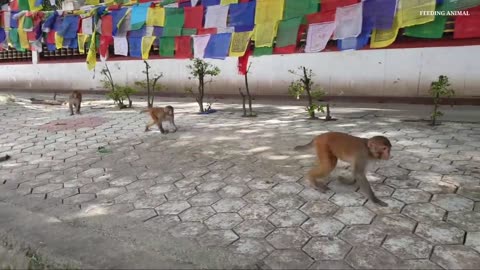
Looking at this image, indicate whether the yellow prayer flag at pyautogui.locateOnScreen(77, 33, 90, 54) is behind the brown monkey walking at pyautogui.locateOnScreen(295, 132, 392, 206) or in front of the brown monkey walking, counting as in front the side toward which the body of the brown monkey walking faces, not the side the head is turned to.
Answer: behind

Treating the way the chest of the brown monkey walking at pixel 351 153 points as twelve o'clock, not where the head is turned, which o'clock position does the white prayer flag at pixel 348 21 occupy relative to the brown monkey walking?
The white prayer flag is roughly at 9 o'clock from the brown monkey walking.

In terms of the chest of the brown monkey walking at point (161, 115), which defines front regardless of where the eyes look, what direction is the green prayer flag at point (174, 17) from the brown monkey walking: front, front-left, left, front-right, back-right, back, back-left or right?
left

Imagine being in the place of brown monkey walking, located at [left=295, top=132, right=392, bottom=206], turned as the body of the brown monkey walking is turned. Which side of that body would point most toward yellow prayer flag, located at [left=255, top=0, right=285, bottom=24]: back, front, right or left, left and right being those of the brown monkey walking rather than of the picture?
left

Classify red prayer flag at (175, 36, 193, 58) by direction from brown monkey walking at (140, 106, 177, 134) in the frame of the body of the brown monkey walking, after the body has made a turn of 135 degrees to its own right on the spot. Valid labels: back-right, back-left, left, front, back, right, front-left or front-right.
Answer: back-right

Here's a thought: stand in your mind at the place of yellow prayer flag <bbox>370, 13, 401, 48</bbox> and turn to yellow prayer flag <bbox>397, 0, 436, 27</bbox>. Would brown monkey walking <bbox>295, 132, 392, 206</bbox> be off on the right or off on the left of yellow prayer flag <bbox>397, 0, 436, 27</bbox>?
right

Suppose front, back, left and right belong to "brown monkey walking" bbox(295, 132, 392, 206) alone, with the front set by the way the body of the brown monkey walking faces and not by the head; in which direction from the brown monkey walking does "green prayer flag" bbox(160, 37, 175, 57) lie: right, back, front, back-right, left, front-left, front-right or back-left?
back-left

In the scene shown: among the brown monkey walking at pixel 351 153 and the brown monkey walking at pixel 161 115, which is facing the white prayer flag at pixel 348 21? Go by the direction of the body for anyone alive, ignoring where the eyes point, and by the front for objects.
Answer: the brown monkey walking at pixel 161 115

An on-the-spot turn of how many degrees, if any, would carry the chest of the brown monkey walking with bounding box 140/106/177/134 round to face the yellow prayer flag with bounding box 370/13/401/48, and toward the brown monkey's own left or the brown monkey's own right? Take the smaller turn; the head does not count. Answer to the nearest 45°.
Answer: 0° — it already faces it

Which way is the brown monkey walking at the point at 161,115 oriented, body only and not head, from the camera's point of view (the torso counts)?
to the viewer's right

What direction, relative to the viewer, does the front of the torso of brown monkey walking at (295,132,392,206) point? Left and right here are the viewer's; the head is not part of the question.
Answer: facing to the right of the viewer

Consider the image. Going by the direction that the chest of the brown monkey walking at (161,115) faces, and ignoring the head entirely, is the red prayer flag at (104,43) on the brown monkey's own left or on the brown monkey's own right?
on the brown monkey's own left

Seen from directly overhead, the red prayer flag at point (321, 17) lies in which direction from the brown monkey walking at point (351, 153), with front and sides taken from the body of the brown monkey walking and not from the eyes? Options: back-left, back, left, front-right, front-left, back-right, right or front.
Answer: left

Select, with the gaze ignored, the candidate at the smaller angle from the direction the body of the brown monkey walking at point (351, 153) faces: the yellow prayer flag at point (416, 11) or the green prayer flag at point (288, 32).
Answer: the yellow prayer flag

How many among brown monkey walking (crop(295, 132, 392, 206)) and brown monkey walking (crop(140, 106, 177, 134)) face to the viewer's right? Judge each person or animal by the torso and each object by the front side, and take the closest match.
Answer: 2

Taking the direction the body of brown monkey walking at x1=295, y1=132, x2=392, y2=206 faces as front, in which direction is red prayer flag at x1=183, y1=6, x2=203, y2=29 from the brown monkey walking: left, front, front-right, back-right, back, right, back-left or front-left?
back-left

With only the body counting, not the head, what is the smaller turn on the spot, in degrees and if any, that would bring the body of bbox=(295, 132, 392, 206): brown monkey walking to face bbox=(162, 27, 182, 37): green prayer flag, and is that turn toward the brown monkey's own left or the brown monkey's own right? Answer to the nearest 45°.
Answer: approximately 135° to the brown monkey's own left
